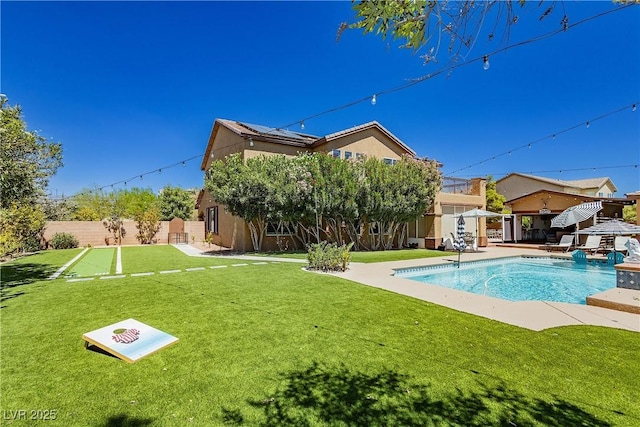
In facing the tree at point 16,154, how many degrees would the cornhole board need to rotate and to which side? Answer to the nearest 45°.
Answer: approximately 180°

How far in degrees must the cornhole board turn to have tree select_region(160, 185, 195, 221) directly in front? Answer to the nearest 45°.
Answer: approximately 135° to its left

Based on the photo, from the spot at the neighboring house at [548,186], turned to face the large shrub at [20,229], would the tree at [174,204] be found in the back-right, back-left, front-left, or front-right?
front-right

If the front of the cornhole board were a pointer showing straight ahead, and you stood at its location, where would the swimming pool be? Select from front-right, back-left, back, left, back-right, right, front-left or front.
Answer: front-left

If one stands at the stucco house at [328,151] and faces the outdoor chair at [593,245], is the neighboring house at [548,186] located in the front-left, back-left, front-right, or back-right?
front-left

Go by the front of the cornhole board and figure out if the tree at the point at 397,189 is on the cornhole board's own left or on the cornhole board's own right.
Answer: on the cornhole board's own left

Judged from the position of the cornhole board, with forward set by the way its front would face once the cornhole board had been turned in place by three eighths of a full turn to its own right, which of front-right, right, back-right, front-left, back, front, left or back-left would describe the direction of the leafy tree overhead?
back-left

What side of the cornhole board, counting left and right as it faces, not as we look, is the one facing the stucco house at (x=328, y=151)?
left

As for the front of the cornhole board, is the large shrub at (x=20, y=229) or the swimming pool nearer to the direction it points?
the swimming pool

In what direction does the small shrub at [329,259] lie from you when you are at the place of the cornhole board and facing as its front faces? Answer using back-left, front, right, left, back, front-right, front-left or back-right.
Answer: left

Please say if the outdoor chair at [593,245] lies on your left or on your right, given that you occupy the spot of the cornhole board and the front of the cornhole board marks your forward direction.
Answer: on your left

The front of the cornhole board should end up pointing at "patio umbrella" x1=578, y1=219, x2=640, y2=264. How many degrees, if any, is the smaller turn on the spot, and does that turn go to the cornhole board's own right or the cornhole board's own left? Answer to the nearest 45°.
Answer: approximately 45° to the cornhole board's own left

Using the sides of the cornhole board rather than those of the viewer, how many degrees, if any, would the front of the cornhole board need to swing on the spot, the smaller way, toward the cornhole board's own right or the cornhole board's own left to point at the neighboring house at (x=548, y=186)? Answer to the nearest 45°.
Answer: approximately 45° to the cornhole board's own left

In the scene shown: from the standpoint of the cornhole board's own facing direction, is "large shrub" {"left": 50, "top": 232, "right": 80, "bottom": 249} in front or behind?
behind

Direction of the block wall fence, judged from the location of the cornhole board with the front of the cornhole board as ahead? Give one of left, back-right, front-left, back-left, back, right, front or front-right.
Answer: back-left

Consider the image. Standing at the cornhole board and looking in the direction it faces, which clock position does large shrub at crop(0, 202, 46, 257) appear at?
The large shrub is roughly at 7 o'clock from the cornhole board.

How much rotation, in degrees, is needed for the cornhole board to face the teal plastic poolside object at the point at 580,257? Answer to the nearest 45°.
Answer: approximately 45° to its left

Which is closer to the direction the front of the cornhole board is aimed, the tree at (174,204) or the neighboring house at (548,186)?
the neighboring house
